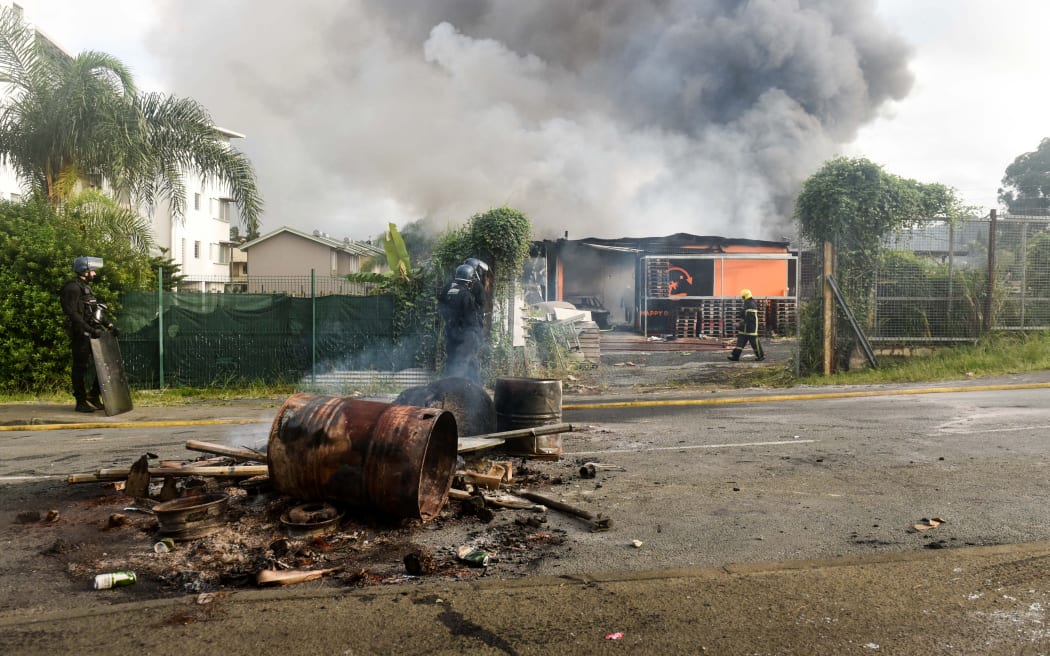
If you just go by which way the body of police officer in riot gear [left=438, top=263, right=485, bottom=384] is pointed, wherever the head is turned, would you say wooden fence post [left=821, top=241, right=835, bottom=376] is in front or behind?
in front

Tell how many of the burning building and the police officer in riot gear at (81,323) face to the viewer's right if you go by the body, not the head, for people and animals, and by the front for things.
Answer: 1

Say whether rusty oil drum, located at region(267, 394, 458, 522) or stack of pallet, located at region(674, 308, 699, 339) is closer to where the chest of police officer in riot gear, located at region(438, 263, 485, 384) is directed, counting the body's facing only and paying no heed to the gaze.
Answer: the stack of pallet

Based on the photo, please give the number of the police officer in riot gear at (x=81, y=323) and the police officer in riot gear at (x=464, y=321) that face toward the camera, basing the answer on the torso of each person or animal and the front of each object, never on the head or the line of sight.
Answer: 0

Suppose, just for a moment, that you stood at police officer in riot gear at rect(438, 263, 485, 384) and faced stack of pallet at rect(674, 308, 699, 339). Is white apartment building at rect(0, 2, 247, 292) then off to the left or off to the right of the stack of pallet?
left

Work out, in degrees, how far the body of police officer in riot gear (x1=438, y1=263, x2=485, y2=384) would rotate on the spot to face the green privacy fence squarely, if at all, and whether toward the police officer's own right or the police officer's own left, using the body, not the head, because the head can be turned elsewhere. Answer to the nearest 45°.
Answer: approximately 90° to the police officer's own left

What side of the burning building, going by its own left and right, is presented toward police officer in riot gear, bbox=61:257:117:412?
front

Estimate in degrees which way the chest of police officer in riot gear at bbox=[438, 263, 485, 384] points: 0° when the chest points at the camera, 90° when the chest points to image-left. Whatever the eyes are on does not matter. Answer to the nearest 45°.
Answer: approximately 225°

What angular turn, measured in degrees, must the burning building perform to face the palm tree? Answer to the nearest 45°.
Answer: approximately 45° to its right

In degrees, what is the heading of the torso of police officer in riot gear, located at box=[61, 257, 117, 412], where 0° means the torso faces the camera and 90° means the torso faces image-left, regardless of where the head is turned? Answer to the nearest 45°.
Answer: approximately 270°

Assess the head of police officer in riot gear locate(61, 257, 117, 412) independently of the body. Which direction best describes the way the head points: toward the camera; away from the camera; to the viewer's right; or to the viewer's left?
to the viewer's right

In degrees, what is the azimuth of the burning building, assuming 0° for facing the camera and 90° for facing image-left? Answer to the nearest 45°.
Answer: approximately 0°

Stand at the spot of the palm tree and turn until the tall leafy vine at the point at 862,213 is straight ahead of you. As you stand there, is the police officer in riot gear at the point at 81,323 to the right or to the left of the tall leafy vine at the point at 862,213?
right

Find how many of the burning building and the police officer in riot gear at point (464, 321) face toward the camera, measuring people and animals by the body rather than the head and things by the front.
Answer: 1
